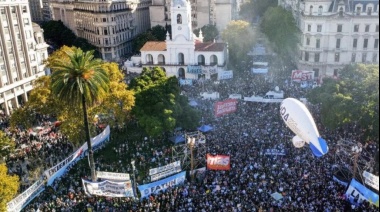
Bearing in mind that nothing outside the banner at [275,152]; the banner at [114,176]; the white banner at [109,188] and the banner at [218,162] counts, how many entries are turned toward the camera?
4

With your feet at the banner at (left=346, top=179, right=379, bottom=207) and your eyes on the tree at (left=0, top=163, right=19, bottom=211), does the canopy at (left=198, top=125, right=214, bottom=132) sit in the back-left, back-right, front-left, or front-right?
front-right

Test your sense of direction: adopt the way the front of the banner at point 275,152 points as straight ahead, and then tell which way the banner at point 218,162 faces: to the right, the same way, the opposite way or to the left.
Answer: the same way

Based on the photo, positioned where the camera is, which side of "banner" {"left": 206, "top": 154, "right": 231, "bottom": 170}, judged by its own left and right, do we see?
front

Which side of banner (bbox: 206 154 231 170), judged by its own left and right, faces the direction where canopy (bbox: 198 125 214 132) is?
back

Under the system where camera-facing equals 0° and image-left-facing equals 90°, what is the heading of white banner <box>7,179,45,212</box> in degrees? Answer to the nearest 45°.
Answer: approximately 315°

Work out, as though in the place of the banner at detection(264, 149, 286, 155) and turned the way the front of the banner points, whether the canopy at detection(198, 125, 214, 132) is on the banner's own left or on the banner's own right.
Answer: on the banner's own right

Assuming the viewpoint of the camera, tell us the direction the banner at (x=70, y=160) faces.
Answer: facing the viewer and to the right of the viewer

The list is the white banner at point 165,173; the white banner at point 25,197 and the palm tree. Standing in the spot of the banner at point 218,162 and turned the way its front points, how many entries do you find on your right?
3

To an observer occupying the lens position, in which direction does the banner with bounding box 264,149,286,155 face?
facing the viewer

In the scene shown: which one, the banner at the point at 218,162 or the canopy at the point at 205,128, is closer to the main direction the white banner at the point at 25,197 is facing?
the banner

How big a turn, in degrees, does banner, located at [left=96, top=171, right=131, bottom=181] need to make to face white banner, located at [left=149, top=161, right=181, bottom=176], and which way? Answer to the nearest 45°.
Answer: approximately 90° to its left

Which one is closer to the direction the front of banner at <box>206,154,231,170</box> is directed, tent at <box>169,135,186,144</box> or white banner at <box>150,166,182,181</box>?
the white banner

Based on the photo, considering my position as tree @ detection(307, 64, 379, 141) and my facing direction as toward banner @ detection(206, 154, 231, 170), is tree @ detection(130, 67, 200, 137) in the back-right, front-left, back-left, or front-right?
front-right

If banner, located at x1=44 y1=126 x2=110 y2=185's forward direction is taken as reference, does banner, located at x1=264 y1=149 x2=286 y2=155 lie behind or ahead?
ahead

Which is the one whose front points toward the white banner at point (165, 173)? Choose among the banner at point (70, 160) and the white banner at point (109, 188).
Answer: the banner

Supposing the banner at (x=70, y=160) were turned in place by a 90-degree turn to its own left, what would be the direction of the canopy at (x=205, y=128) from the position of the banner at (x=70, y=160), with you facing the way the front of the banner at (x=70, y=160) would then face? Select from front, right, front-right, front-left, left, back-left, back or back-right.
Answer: front-right

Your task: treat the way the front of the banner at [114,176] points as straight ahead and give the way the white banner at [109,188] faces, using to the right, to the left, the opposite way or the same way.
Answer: the same way
